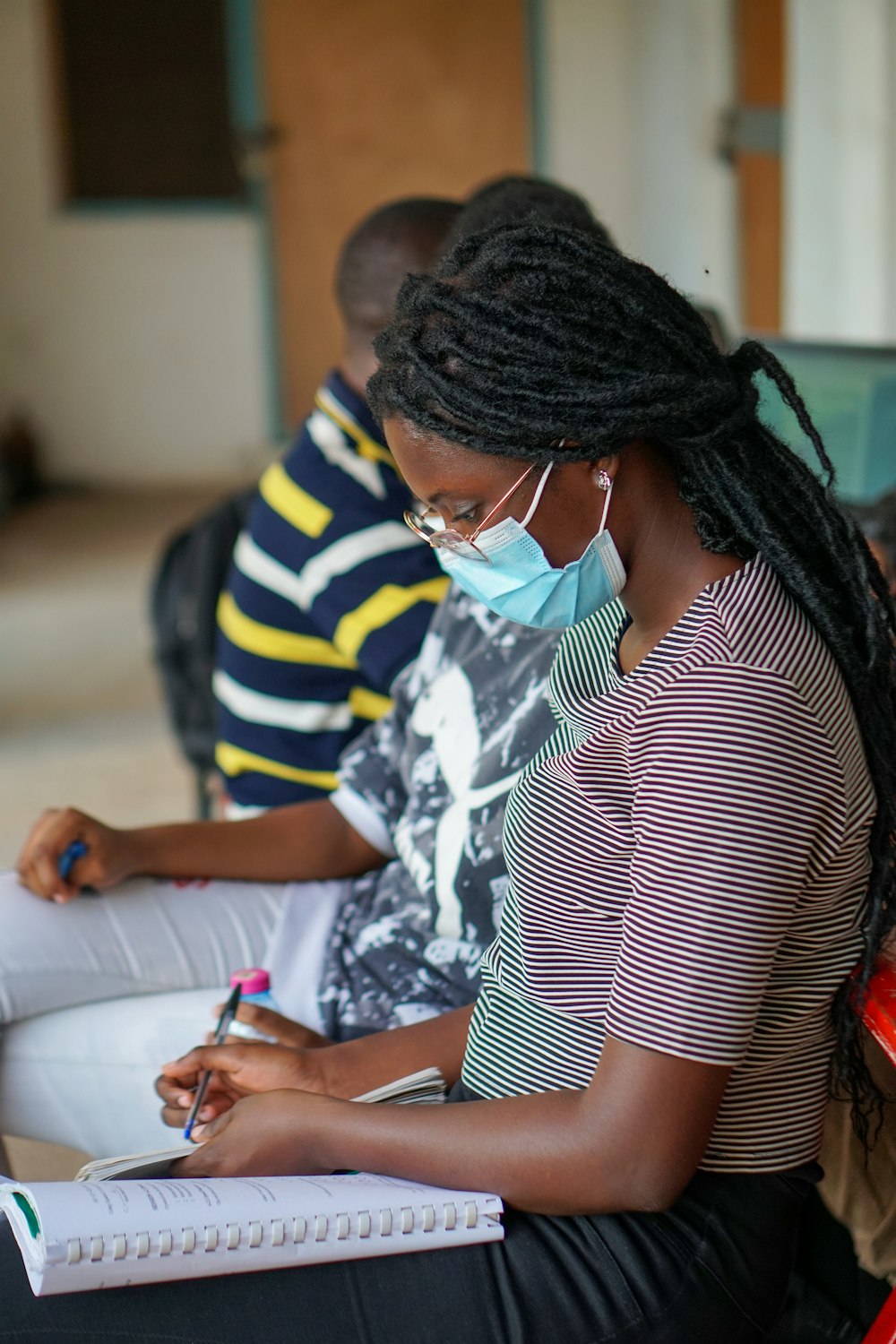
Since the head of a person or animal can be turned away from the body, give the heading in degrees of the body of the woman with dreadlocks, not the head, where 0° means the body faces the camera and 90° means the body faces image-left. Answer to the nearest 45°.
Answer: approximately 90°

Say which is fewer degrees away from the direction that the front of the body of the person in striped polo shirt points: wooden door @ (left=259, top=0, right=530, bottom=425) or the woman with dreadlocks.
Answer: the wooden door

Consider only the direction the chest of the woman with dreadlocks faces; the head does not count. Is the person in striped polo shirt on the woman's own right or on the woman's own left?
on the woman's own right

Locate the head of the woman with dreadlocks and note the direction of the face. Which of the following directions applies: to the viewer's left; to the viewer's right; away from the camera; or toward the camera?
to the viewer's left

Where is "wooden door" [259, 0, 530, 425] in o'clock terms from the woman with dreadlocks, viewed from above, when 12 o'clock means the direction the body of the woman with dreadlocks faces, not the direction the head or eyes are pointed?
The wooden door is roughly at 3 o'clock from the woman with dreadlocks.
